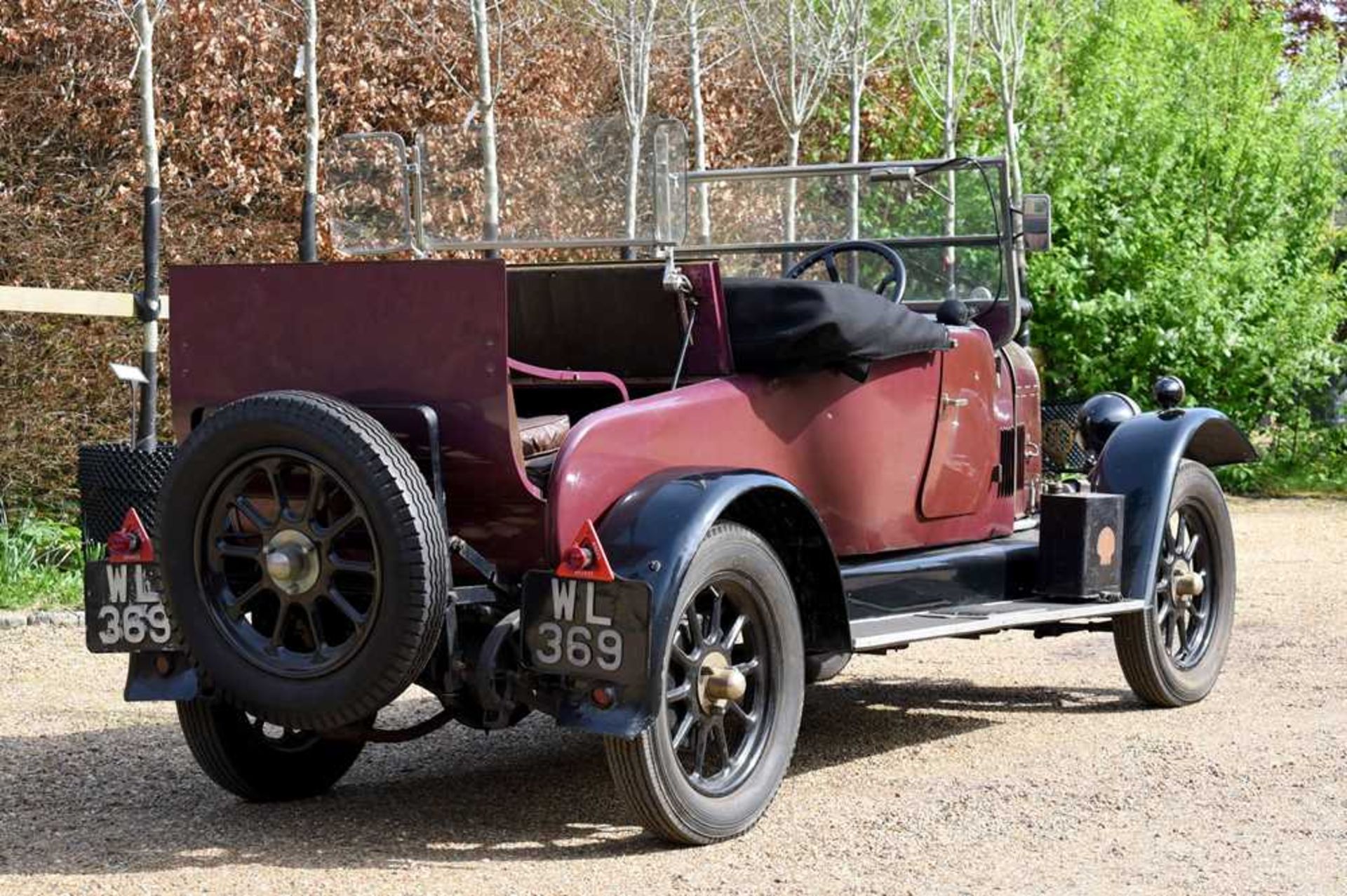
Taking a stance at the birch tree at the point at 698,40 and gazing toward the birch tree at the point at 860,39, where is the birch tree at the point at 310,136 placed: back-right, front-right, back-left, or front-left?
back-right

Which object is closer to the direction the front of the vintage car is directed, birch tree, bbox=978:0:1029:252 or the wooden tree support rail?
the birch tree

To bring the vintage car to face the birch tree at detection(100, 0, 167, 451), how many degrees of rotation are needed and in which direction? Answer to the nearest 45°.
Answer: approximately 90° to its left

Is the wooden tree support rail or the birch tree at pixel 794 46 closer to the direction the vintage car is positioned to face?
the birch tree

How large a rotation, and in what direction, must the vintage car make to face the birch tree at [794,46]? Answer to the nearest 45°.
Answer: approximately 45° to its left

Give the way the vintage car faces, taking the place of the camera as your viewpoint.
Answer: facing away from the viewer and to the right of the viewer

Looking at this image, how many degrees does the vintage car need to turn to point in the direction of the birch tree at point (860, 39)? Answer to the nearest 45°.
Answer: approximately 45° to its left

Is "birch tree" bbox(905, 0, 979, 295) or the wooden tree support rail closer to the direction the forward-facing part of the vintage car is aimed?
the birch tree

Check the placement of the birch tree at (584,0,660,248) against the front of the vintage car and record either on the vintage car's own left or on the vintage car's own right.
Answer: on the vintage car's own left
